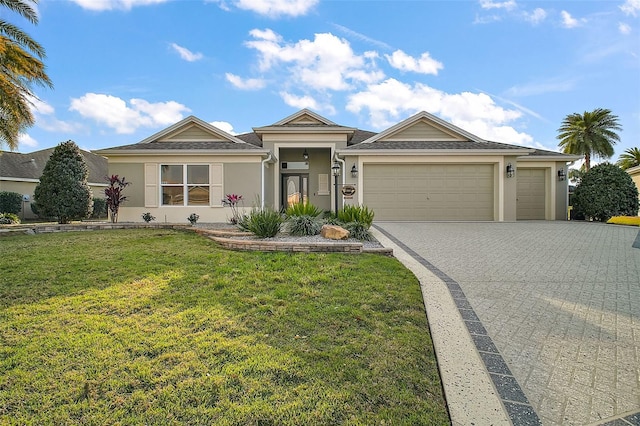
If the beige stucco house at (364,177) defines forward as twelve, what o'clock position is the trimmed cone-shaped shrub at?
The trimmed cone-shaped shrub is roughly at 3 o'clock from the beige stucco house.

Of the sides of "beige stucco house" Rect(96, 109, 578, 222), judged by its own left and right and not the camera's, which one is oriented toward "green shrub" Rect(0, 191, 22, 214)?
right

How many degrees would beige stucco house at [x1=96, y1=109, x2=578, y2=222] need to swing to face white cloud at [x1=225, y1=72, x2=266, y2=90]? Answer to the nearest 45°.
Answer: approximately 135° to its right

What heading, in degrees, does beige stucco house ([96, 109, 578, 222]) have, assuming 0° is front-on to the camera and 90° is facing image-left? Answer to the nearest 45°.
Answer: approximately 0°

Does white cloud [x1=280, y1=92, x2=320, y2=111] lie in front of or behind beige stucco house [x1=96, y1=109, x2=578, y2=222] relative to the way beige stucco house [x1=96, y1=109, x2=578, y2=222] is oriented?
behind

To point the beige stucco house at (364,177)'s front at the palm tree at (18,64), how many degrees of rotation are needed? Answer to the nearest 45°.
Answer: approximately 90° to its right

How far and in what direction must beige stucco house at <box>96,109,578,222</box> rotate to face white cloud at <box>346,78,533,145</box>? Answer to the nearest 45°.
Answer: approximately 135° to its left

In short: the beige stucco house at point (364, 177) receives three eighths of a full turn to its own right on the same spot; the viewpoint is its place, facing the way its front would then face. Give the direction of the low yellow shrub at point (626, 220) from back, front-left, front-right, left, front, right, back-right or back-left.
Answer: back-right
